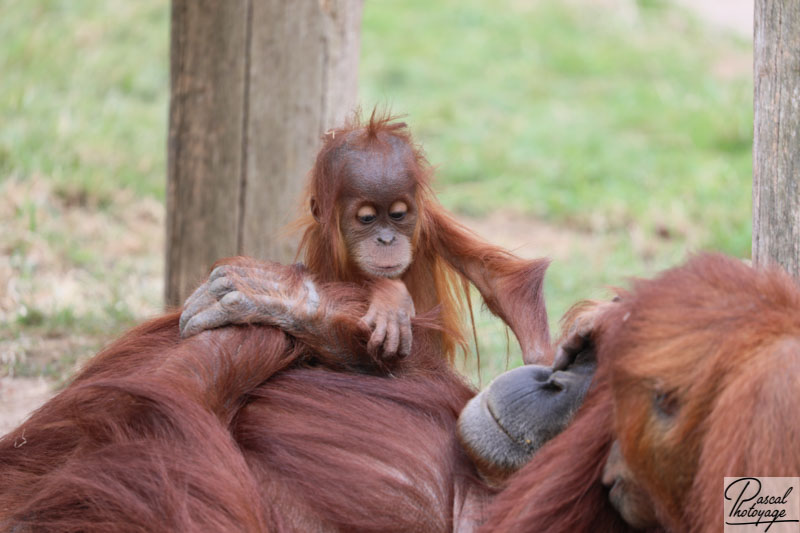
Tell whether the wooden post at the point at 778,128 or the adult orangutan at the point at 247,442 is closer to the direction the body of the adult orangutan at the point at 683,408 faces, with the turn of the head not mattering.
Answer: the adult orangutan

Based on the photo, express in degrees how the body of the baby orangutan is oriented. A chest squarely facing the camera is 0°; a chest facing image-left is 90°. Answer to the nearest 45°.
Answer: approximately 0°

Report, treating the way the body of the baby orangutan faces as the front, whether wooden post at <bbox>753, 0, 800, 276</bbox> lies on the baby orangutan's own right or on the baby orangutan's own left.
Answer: on the baby orangutan's own left

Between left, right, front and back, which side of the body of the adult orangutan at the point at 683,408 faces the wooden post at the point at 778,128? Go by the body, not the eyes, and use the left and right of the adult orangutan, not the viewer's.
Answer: right

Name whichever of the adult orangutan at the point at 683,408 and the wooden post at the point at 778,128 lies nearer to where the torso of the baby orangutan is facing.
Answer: the adult orangutan

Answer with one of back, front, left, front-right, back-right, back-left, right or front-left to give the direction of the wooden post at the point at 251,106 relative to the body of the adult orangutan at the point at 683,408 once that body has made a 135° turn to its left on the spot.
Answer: back

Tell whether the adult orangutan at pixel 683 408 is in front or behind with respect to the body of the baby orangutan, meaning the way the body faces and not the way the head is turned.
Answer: in front

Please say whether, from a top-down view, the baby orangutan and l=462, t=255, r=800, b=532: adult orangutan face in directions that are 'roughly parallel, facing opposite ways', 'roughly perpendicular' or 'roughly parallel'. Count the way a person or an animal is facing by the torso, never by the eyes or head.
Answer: roughly perpendicular

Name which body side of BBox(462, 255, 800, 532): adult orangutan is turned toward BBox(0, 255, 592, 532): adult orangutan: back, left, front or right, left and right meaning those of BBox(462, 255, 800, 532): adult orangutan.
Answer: front

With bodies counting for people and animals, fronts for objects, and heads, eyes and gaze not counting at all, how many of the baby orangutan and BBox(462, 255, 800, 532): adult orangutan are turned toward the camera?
1

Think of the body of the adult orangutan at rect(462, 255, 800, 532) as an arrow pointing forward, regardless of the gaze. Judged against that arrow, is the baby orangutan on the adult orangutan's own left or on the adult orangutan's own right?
on the adult orangutan's own right

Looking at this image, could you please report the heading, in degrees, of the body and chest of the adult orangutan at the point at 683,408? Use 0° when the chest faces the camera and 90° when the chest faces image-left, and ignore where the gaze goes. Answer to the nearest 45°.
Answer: approximately 90°
